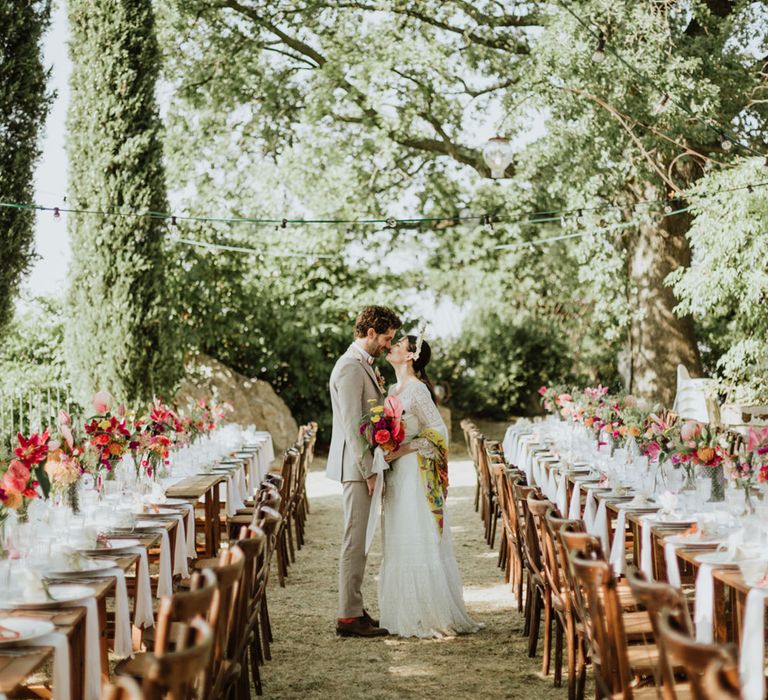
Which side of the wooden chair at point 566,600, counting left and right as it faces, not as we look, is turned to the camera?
right

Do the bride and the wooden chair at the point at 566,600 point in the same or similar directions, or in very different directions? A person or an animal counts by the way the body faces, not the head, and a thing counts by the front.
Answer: very different directions

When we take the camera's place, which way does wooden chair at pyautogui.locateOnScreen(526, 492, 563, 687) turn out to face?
facing to the right of the viewer

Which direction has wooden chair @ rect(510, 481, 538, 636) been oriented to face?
to the viewer's right

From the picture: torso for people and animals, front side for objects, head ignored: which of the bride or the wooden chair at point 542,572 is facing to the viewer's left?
the bride

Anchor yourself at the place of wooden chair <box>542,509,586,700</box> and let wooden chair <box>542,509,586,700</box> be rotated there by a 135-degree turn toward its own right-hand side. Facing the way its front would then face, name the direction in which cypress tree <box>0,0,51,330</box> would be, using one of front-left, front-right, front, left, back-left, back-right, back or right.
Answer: right

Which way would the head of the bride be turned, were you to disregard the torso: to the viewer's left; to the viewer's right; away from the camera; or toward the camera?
to the viewer's left

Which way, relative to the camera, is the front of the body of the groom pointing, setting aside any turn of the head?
to the viewer's right

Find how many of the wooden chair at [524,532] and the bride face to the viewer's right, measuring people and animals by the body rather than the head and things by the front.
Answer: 1

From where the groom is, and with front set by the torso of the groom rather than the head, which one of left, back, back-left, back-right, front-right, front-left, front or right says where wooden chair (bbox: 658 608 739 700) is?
right

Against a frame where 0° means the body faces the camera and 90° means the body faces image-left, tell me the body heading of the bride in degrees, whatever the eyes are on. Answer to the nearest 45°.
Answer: approximately 90°

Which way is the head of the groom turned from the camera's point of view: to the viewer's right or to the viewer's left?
to the viewer's right

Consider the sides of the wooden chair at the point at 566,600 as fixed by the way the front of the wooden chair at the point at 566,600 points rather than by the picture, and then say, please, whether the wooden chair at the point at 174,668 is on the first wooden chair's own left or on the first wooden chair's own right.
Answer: on the first wooden chair's own right

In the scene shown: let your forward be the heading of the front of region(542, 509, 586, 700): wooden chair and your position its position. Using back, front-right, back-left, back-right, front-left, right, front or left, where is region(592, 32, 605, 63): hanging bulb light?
left

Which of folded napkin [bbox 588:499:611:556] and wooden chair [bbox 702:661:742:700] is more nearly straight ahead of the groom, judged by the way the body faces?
the folded napkin

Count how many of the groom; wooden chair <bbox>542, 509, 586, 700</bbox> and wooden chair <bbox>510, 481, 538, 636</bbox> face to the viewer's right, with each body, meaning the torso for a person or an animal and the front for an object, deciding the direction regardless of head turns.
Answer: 3
